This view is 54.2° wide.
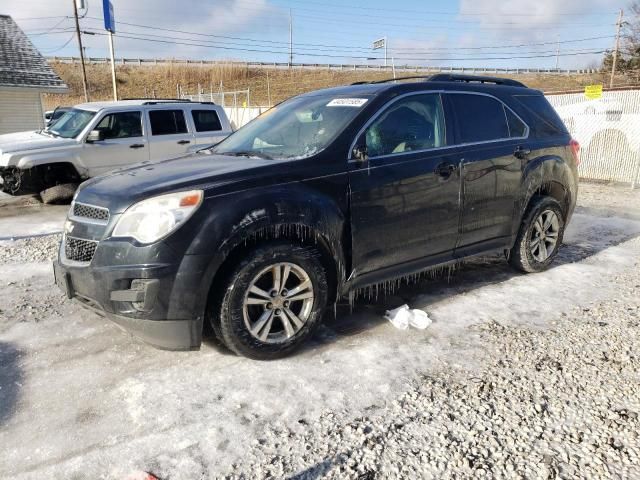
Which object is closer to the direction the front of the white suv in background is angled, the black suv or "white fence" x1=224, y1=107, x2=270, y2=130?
the black suv

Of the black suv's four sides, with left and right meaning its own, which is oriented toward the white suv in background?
right

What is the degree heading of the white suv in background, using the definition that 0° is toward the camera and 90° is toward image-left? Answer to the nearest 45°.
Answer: approximately 45°

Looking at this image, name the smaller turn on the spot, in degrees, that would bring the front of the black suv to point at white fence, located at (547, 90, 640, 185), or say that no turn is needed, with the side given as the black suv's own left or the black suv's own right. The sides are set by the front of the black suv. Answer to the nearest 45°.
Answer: approximately 180°

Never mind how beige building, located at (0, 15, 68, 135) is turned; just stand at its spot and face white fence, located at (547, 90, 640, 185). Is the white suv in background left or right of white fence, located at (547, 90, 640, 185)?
right

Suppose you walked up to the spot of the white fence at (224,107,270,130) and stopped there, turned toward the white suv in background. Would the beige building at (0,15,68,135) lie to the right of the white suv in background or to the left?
right

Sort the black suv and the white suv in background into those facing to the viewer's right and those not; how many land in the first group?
0

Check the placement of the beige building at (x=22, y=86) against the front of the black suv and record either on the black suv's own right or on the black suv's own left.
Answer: on the black suv's own right

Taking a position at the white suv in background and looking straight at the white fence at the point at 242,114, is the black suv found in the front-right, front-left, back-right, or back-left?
back-right
